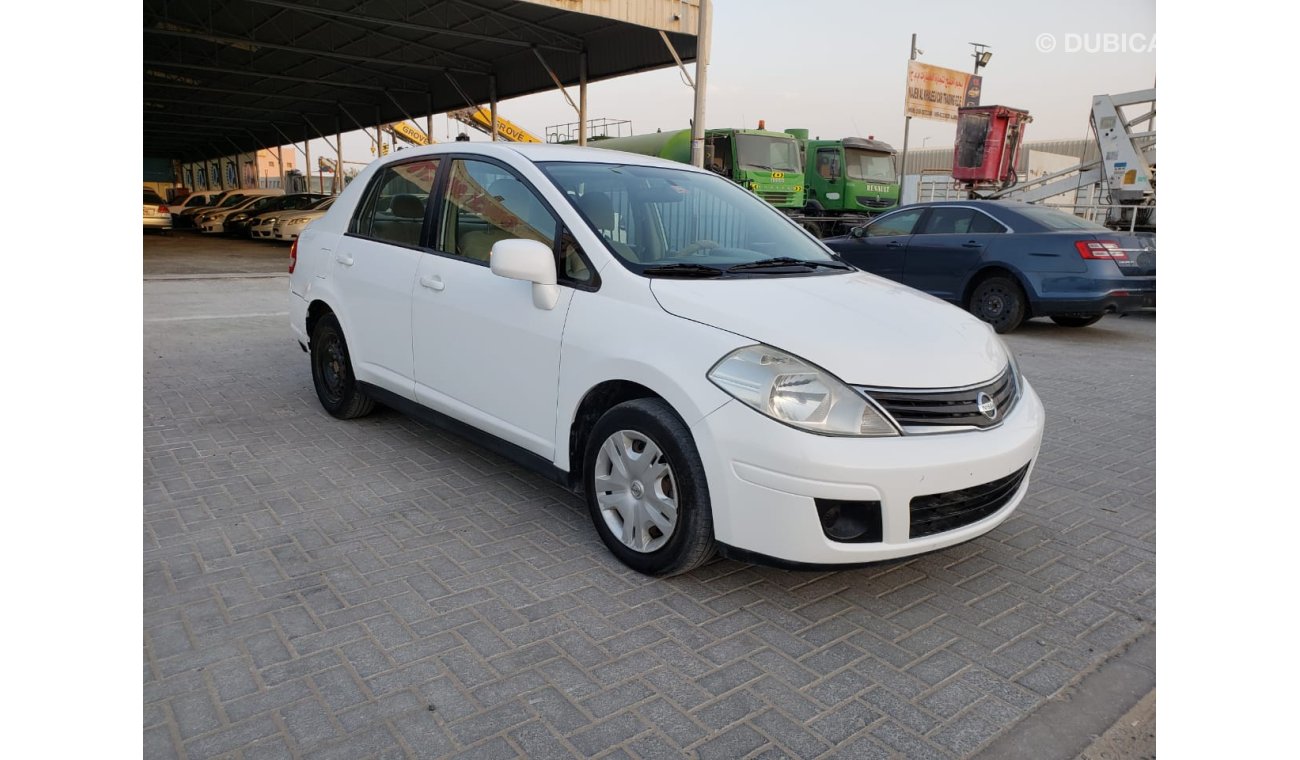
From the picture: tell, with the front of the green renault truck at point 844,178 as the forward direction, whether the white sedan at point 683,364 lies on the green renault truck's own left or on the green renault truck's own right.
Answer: on the green renault truck's own right

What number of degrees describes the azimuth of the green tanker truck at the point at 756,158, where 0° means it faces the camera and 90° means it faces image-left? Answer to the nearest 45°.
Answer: approximately 315°

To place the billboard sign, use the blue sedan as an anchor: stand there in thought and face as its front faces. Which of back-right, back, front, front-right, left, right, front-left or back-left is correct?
front-right

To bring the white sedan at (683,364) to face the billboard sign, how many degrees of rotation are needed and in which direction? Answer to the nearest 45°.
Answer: approximately 135° to its left

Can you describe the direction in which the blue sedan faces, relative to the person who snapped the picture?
facing away from the viewer and to the left of the viewer

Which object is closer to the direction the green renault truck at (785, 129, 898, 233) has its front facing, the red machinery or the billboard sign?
the red machinery
